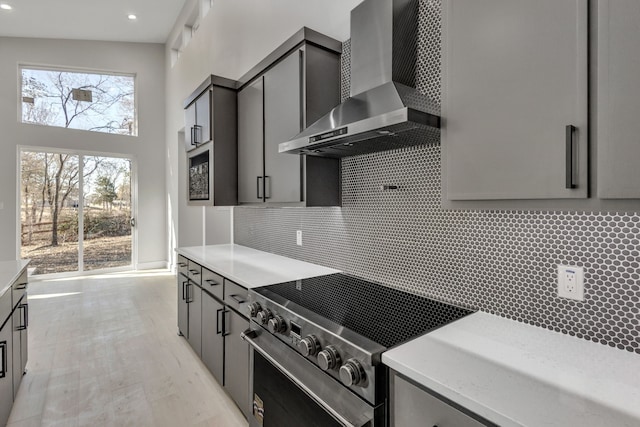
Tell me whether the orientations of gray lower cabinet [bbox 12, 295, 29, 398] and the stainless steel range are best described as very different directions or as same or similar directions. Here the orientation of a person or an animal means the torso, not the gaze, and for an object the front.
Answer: very different directions

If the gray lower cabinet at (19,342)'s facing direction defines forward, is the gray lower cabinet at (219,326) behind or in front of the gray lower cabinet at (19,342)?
in front

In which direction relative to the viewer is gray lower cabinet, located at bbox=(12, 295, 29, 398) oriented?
to the viewer's right

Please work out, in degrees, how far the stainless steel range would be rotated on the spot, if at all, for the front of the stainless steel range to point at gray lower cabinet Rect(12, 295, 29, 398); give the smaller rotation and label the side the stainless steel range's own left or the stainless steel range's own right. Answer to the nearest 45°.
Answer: approximately 45° to the stainless steel range's own right

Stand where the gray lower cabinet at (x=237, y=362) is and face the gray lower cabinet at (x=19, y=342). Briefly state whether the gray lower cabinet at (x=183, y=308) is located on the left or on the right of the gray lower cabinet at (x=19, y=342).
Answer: right

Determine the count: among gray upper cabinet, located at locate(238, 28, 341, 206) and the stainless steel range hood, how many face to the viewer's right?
0

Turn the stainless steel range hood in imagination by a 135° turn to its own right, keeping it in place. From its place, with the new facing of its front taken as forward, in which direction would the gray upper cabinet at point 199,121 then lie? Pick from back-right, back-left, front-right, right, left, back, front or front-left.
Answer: front-left

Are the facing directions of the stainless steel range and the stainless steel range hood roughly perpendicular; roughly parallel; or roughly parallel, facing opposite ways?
roughly parallel

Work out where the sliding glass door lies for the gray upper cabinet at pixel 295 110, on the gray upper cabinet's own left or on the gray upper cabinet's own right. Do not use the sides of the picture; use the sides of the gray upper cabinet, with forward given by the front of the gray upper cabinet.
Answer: on the gray upper cabinet's own right

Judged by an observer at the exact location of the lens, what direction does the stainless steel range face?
facing the viewer and to the left of the viewer

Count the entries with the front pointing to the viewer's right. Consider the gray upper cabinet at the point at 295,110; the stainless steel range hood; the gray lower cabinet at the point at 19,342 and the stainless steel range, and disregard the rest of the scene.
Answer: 1

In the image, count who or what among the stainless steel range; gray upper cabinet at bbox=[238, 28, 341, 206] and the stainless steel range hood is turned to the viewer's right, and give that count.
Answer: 0

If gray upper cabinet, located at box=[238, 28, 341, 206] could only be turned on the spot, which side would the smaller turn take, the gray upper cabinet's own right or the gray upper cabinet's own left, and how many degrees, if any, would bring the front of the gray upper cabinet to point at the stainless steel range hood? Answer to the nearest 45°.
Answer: approximately 90° to the gray upper cabinet's own left

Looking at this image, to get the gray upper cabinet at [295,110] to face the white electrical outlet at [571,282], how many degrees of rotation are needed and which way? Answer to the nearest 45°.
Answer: approximately 90° to its left
